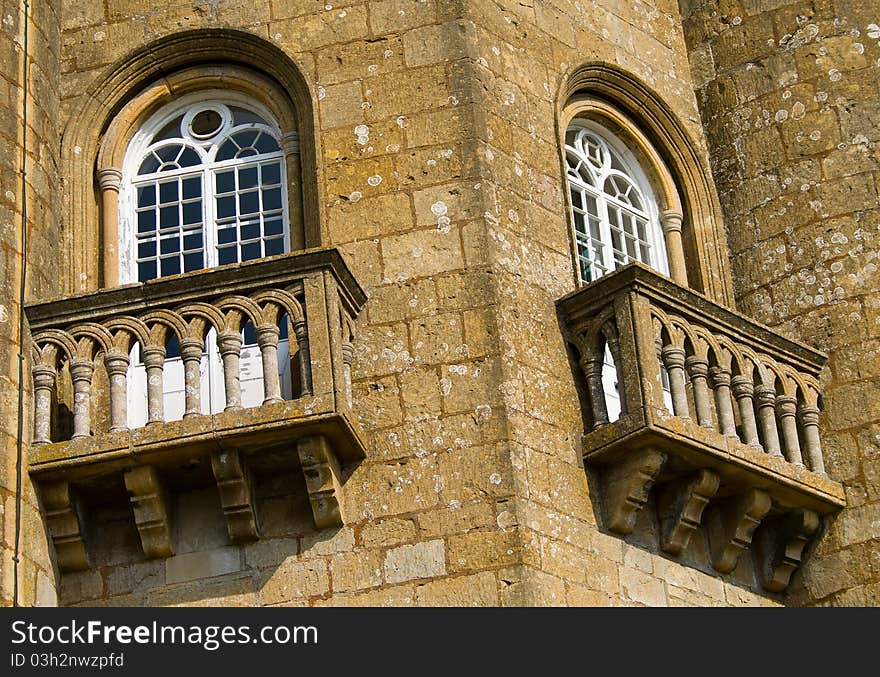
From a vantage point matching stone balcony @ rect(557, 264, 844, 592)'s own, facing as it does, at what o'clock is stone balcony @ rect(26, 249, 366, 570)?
stone balcony @ rect(26, 249, 366, 570) is roughly at 4 o'clock from stone balcony @ rect(557, 264, 844, 592).

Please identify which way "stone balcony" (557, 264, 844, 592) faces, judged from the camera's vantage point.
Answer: facing the viewer and to the right of the viewer

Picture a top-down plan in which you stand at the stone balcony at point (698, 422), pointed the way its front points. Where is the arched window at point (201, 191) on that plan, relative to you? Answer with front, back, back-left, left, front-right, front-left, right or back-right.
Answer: back-right
